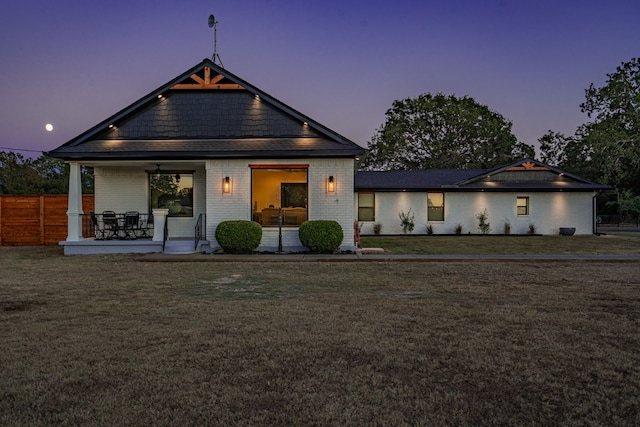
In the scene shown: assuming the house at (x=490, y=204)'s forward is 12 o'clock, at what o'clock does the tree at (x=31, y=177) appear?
The tree is roughly at 3 o'clock from the house.

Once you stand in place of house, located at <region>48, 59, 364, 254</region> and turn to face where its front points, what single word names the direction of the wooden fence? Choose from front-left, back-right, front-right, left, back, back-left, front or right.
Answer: back-right

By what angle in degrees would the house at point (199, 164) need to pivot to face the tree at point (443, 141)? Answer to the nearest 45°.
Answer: approximately 135° to its left

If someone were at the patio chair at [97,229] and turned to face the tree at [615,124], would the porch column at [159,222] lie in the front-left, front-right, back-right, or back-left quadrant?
front-right

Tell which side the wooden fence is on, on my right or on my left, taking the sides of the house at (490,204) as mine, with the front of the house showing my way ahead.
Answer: on my right

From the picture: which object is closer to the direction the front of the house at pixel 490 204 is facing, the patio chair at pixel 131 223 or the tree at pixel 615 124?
the patio chair

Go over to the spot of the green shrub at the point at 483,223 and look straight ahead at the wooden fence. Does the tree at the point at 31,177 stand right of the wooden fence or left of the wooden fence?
right

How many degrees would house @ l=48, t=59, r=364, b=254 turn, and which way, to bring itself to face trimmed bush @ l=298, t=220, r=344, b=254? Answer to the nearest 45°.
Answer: approximately 45° to its left

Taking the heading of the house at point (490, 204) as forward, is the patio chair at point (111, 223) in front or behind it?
in front

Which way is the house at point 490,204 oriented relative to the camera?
toward the camera

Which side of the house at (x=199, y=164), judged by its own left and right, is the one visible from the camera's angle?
front

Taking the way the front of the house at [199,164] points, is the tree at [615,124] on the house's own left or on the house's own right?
on the house's own left
